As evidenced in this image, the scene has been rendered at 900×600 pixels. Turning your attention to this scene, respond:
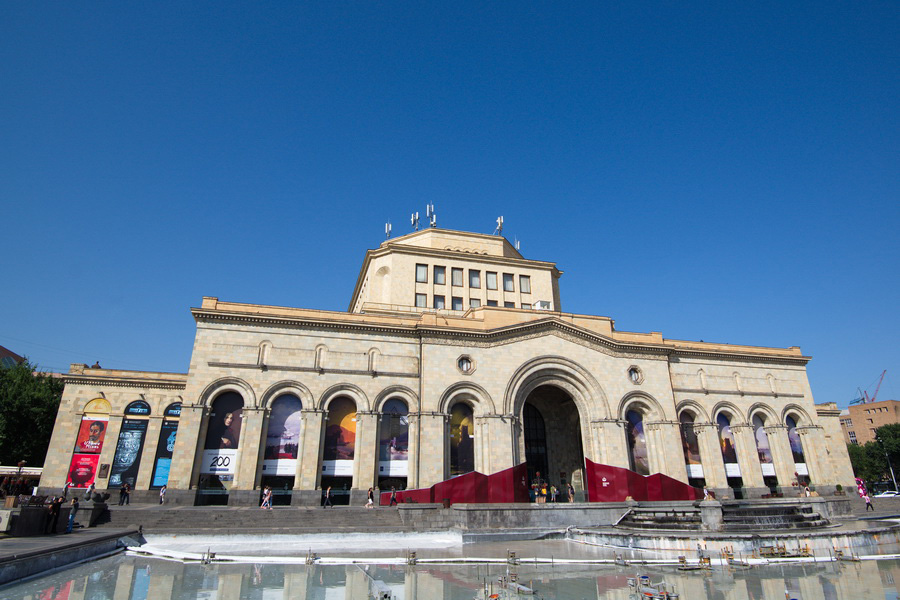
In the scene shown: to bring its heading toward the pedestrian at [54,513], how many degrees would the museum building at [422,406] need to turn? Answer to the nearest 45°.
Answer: approximately 45° to its right

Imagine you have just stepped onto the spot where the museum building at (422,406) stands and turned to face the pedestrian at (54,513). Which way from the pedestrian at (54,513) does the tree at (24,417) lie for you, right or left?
right

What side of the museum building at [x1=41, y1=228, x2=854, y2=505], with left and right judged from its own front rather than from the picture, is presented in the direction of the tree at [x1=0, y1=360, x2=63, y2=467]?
right

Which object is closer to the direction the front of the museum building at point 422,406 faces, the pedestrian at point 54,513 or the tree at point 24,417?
the pedestrian

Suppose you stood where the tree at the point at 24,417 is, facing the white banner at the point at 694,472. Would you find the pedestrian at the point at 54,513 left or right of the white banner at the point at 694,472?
right

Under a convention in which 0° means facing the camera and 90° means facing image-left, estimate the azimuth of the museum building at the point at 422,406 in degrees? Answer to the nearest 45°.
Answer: approximately 0°
